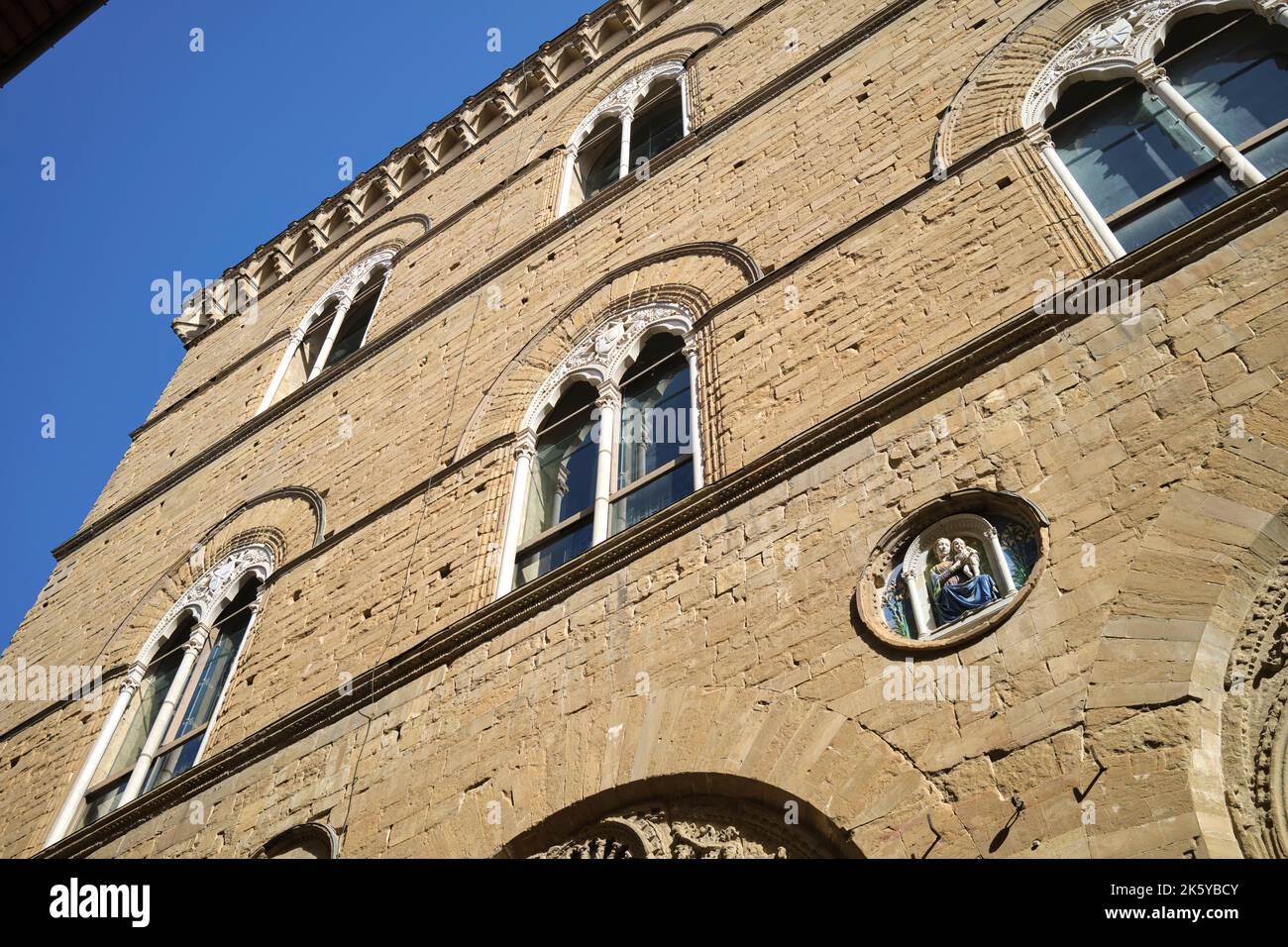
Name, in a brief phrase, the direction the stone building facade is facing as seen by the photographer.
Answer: facing the viewer and to the left of the viewer
